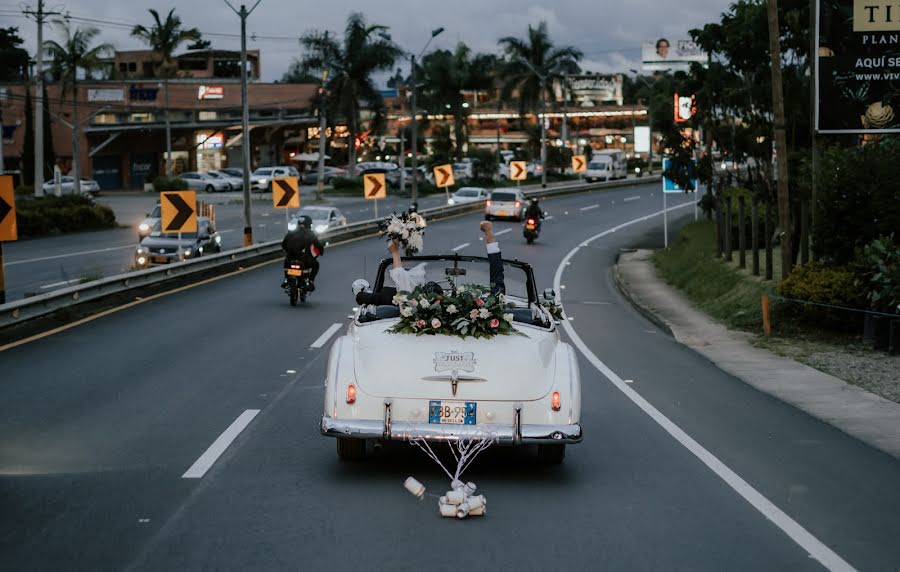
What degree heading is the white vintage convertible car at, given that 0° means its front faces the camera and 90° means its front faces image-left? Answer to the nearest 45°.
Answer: approximately 180°

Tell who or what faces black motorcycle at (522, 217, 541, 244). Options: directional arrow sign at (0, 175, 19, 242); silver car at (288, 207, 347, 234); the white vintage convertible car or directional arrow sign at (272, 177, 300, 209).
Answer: the white vintage convertible car

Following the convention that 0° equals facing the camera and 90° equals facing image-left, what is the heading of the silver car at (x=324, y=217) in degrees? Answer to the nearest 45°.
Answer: approximately 45°

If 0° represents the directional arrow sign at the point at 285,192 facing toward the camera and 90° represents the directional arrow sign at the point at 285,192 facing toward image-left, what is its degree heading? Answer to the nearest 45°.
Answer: approximately 0°

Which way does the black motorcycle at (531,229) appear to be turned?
away from the camera

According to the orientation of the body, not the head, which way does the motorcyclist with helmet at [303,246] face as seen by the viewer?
away from the camera

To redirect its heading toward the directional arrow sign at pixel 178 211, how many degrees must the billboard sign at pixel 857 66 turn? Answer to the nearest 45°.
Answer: approximately 90° to its right

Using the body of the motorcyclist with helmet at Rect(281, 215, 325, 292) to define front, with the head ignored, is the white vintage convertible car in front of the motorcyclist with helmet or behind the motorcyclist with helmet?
behind
